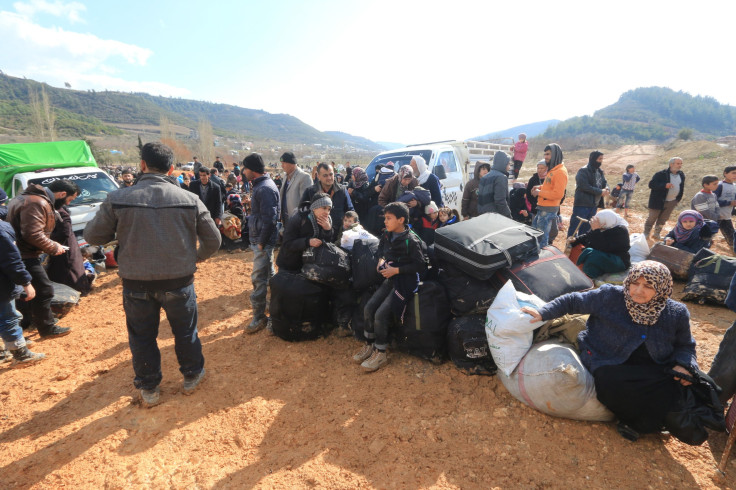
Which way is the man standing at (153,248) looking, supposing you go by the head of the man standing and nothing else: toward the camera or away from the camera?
away from the camera

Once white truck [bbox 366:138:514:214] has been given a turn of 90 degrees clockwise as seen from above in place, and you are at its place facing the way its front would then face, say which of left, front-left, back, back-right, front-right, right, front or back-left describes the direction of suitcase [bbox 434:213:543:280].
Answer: back-left

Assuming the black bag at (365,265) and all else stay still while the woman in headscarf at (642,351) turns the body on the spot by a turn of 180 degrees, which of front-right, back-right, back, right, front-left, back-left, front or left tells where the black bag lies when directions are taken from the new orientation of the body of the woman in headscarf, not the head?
left

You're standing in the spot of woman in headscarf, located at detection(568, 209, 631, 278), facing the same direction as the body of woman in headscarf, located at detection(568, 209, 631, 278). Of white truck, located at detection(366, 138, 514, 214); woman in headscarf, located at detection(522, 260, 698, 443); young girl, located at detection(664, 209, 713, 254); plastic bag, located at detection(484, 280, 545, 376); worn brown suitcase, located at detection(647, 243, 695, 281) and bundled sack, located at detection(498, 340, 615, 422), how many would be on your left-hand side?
3

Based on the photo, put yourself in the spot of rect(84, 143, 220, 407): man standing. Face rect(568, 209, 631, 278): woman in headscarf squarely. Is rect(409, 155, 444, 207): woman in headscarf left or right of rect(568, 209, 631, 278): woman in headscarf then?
left

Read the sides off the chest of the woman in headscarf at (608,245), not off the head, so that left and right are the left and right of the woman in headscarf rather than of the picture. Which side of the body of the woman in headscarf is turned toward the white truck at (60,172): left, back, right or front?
front

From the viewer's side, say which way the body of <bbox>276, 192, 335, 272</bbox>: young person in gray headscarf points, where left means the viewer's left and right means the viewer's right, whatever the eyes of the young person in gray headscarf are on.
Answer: facing the viewer and to the right of the viewer

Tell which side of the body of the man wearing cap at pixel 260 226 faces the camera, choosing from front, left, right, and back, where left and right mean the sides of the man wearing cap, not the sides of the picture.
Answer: left

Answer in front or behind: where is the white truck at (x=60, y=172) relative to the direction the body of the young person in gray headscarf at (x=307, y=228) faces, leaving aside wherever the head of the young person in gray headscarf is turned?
behind

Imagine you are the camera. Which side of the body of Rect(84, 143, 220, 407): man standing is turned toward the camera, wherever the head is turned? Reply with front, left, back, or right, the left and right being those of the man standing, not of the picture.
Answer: back

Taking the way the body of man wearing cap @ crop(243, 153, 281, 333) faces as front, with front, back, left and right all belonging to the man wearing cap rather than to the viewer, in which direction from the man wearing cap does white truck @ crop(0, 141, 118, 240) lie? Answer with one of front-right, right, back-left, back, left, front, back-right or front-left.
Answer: front-right

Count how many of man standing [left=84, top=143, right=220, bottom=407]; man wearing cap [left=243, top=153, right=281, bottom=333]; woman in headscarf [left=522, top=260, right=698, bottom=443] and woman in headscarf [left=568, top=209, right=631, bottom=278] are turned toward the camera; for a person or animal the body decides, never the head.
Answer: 1
